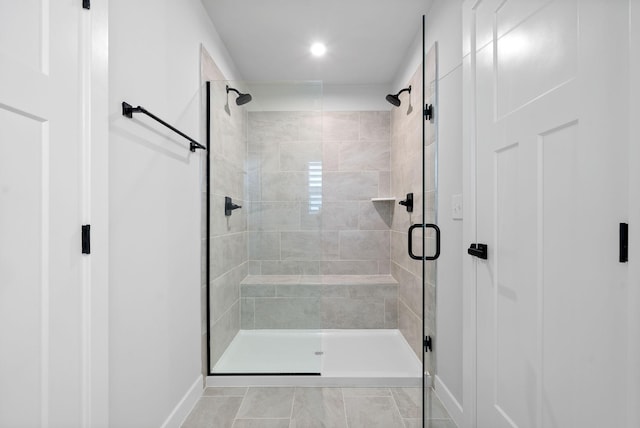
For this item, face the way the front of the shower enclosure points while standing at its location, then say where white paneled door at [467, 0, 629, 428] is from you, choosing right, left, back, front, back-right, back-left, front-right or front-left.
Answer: front-left

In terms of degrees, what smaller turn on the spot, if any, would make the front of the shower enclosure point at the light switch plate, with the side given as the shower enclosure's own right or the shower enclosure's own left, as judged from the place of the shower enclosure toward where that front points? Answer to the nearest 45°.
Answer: approximately 45° to the shower enclosure's own left

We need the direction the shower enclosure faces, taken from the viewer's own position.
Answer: facing the viewer

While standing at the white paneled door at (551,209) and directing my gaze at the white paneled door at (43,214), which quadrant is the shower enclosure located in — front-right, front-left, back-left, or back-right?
front-right

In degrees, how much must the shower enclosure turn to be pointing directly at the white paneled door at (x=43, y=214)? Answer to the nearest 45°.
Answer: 0° — it already faces it

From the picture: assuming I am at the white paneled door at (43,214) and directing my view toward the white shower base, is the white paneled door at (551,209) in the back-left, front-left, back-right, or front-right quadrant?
front-right

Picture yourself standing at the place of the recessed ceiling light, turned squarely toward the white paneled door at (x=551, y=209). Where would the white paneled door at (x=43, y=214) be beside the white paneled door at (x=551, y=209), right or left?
right

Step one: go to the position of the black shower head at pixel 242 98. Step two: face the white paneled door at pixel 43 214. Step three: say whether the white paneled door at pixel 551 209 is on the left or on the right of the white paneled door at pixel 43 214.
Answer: left
